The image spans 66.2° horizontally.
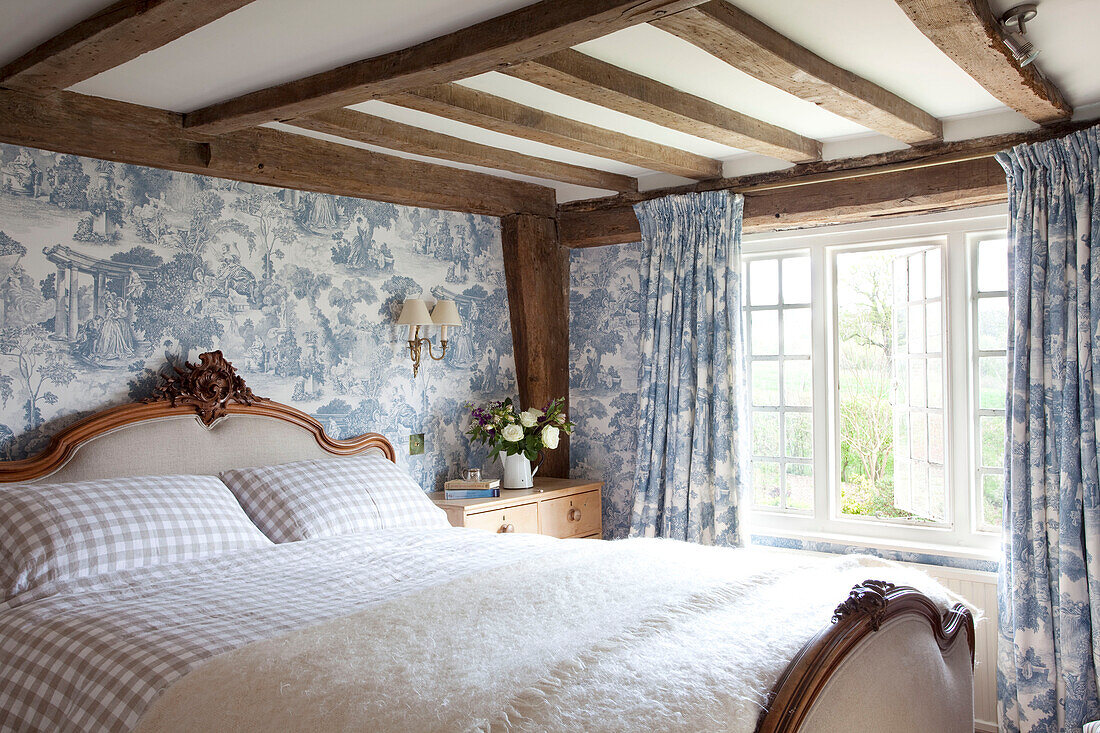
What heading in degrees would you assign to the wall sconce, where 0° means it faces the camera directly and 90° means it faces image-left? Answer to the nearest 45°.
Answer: approximately 315°

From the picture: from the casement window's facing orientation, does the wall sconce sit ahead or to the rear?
ahead

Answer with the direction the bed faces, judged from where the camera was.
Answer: facing the viewer and to the right of the viewer

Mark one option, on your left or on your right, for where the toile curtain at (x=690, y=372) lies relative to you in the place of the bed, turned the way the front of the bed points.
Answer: on your left

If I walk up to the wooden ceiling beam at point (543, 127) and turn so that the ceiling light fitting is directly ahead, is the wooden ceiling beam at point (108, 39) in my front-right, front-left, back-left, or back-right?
back-right

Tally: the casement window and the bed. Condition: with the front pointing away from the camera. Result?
0

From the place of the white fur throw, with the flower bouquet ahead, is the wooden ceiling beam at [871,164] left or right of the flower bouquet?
right

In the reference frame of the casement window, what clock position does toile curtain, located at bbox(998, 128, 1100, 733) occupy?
The toile curtain is roughly at 9 o'clock from the casement window.
